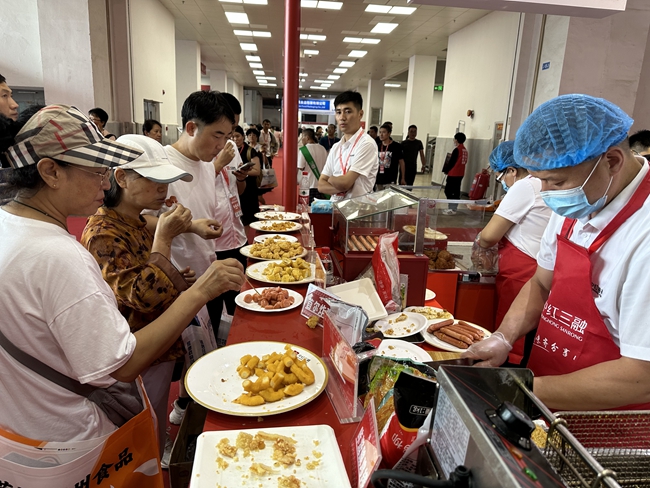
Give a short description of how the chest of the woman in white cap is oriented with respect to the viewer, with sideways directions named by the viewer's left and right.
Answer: facing to the right of the viewer

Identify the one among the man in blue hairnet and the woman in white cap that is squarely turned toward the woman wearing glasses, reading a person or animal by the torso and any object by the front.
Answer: the man in blue hairnet

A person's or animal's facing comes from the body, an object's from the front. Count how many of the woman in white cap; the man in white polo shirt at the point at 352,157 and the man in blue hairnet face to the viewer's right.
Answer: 1

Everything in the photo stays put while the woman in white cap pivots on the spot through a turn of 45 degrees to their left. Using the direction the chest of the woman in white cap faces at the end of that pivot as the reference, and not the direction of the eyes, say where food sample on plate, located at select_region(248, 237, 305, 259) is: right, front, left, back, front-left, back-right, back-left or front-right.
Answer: front

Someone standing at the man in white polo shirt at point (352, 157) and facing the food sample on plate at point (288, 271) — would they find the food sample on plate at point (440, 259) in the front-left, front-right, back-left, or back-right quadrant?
front-left

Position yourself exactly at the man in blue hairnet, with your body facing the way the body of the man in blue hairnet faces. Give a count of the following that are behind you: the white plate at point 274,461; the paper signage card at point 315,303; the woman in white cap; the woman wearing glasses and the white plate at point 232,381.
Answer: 0

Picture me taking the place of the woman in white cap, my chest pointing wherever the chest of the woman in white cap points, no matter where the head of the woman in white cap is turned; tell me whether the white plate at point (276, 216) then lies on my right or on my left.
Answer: on my left

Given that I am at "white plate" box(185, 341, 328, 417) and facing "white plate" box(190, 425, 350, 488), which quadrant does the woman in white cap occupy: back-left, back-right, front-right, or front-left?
back-right

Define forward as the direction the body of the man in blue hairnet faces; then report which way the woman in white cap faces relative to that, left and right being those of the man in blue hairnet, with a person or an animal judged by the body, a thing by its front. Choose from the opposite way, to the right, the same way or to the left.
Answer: the opposite way

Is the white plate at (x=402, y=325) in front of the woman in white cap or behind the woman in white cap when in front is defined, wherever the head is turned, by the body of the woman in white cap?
in front

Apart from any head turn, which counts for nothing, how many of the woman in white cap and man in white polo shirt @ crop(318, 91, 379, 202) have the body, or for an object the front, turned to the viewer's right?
1

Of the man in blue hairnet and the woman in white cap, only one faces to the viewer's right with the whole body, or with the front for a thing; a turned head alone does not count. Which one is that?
the woman in white cap

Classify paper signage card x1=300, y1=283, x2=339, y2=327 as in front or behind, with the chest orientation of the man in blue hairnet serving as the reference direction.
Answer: in front

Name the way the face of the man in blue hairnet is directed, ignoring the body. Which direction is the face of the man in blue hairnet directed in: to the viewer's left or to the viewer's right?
to the viewer's left

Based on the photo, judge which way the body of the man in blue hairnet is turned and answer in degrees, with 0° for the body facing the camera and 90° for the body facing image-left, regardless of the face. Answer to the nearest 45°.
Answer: approximately 45°

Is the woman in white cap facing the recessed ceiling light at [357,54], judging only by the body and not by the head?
no

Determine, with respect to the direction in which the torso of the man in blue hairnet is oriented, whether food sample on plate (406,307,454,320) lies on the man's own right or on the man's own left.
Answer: on the man's own right

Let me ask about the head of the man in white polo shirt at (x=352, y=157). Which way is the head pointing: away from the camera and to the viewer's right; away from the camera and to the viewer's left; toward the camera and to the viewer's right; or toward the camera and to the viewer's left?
toward the camera and to the viewer's left

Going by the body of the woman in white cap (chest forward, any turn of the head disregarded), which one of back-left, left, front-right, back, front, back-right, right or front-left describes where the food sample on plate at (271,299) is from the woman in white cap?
front
